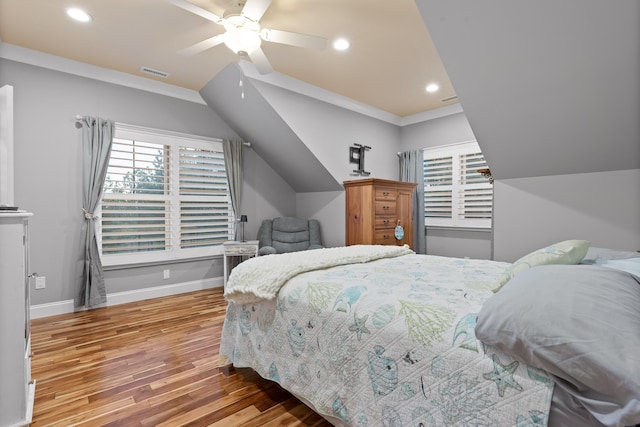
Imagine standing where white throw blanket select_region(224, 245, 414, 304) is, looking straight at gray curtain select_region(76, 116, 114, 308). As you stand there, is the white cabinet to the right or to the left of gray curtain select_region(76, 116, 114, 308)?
left

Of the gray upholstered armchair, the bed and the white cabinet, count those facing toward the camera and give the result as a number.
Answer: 1

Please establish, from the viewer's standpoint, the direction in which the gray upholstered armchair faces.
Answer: facing the viewer

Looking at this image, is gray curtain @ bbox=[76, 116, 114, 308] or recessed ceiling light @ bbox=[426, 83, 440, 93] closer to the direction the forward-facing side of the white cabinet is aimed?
the recessed ceiling light

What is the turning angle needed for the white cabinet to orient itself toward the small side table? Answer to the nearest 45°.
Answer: approximately 45° to its left

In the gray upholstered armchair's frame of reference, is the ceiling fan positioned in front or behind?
in front

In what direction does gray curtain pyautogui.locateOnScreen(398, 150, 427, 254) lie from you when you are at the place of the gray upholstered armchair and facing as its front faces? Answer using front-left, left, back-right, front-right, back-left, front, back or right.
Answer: left

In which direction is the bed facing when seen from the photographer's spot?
facing away from the viewer and to the left of the viewer

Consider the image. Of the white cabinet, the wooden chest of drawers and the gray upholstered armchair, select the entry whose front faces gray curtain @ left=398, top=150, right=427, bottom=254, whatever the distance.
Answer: the white cabinet

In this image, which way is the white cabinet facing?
to the viewer's right

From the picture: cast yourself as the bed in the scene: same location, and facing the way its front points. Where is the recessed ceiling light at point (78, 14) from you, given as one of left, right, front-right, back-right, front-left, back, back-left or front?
front-left

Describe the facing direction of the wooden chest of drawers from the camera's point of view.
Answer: facing the viewer and to the right of the viewer

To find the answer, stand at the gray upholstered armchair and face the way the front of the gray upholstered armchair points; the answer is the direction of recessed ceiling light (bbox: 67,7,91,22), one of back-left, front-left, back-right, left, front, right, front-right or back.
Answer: front-right

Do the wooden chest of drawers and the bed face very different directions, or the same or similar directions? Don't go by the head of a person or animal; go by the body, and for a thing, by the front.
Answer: very different directions

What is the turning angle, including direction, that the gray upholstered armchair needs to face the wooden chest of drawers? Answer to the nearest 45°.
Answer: approximately 45° to its left

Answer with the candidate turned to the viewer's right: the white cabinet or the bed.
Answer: the white cabinet

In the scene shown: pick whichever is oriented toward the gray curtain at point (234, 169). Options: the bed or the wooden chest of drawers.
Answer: the bed
